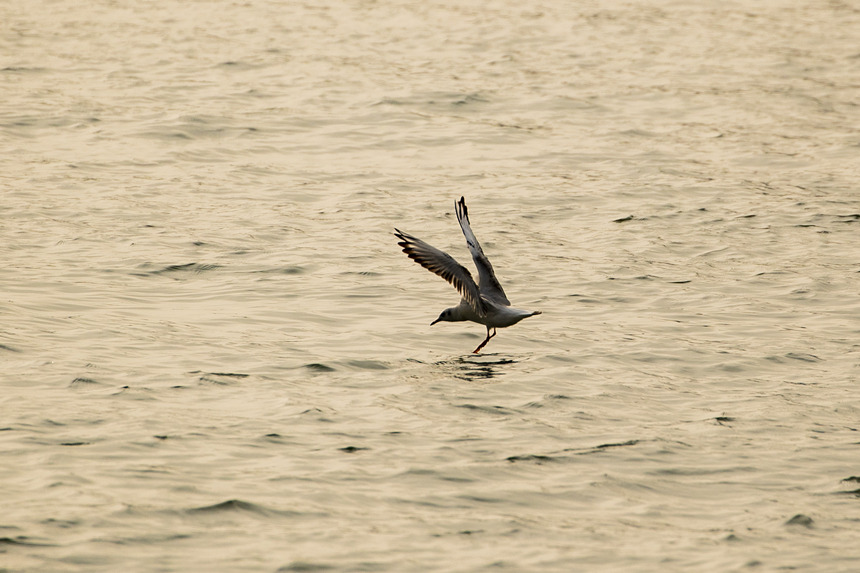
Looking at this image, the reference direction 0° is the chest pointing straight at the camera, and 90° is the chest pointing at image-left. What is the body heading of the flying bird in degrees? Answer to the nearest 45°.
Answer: approximately 90°
